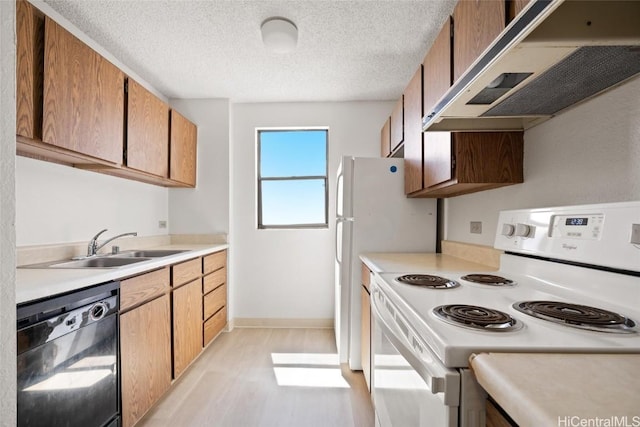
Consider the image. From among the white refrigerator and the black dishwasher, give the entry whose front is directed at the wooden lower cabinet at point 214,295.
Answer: the white refrigerator

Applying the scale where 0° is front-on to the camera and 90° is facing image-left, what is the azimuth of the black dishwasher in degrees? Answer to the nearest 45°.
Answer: approximately 315°

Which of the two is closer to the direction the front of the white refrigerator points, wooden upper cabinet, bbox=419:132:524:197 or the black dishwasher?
the black dishwasher

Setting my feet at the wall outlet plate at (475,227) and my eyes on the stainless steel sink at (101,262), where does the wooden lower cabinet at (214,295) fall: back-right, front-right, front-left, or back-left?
front-right

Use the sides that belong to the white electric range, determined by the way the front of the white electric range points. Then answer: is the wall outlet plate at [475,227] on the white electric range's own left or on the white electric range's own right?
on the white electric range's own right

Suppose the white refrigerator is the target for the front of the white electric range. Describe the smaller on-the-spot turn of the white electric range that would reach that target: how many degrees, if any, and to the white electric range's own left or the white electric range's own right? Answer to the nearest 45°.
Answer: approximately 90° to the white electric range's own right

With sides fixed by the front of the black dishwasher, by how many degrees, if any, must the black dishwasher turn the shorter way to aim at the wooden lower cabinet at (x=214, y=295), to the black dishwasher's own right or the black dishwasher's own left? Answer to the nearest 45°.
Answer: approximately 90° to the black dishwasher's own left

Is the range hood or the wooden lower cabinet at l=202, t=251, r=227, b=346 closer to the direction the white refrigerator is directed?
the wooden lower cabinet

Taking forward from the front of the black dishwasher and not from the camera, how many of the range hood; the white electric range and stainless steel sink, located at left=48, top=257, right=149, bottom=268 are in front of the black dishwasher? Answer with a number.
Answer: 2

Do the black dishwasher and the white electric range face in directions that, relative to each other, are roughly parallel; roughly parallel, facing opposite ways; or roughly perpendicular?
roughly parallel, facing opposite ways

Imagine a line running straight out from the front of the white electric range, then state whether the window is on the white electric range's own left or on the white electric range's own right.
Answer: on the white electric range's own right

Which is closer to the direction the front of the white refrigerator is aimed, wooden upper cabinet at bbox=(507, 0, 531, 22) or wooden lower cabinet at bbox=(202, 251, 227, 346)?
the wooden lower cabinet

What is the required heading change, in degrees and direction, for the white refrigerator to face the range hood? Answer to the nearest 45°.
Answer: approximately 90° to its left

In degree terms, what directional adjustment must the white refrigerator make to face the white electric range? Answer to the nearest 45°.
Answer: approximately 90° to its left

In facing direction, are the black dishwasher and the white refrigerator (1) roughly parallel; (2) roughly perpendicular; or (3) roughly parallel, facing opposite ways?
roughly parallel, facing opposite ways

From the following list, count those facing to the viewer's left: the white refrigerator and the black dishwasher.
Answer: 1

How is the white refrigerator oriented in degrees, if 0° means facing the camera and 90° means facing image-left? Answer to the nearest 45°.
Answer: approximately 90°
